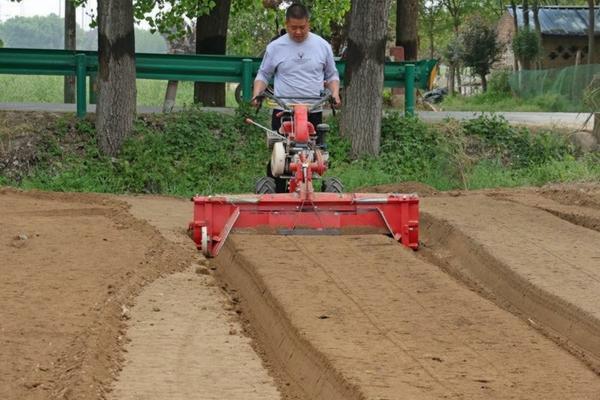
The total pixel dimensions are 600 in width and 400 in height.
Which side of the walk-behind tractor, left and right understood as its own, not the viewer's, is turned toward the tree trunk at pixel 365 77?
back

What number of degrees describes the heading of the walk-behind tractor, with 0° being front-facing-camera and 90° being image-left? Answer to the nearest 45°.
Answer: approximately 0°

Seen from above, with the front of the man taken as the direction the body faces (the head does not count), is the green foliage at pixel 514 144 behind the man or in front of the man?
behind

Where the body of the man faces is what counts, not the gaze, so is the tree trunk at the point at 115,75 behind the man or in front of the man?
behind

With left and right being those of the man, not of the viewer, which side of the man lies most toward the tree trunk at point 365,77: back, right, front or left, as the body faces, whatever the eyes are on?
back

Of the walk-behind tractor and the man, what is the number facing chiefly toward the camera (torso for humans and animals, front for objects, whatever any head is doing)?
2

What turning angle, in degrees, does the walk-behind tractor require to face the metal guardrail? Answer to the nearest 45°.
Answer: approximately 180°

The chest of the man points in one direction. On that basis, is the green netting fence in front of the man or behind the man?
behind
